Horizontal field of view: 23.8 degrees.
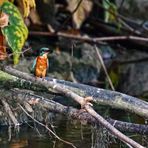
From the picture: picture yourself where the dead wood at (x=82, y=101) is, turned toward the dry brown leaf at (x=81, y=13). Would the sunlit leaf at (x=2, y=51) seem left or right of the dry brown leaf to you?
left

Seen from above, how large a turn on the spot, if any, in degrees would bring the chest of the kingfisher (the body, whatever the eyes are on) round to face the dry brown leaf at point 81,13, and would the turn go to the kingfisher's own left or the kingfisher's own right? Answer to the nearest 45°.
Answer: approximately 135° to the kingfisher's own left

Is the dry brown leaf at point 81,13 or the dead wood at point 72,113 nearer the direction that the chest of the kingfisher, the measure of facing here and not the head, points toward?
the dead wood

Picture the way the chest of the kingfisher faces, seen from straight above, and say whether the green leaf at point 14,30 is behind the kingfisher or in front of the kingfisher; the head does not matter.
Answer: behind

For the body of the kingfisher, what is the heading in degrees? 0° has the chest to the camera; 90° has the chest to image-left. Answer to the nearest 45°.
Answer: approximately 315°
